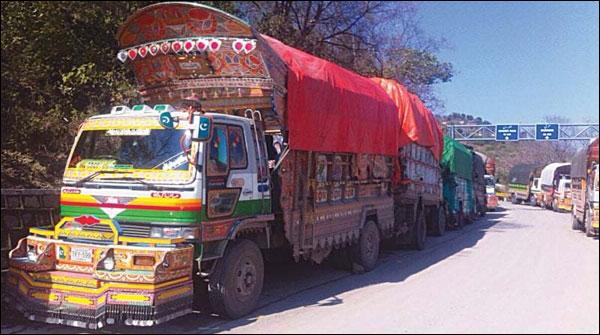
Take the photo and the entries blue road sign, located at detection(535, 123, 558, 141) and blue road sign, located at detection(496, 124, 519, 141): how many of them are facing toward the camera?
2

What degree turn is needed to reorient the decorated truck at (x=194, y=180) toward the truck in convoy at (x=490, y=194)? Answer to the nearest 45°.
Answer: approximately 180°

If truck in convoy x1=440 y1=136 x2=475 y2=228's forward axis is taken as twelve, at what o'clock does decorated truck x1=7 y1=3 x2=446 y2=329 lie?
The decorated truck is roughly at 11 o'clock from the truck in convoy.

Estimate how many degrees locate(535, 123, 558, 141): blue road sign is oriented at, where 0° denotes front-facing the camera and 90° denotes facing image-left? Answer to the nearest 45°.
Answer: approximately 0°

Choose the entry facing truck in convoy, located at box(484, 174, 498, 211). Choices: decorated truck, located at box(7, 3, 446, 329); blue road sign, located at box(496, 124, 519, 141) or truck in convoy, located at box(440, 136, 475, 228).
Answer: the blue road sign

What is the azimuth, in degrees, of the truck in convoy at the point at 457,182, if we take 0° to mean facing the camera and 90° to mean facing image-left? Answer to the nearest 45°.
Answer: approximately 45°

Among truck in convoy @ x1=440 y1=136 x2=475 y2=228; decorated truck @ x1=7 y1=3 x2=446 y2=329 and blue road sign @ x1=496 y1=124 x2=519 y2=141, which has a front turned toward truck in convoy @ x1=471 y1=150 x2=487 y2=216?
the blue road sign

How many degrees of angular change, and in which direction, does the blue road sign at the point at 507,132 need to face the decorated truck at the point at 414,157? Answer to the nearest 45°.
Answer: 0° — it already faces it

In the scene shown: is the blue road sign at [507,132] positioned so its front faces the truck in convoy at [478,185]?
yes

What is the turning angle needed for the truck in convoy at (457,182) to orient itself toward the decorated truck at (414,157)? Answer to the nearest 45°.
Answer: approximately 45° to its left
